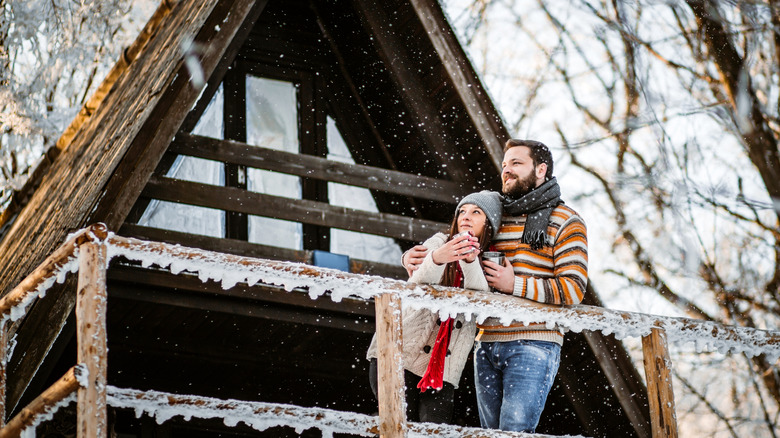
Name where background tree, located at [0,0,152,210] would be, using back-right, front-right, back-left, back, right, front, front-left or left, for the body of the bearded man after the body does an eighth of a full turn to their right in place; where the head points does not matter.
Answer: front-right

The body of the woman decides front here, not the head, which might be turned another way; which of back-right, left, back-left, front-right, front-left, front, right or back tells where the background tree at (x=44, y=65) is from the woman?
back-right

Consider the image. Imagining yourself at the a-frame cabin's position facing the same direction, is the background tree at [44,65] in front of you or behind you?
behind

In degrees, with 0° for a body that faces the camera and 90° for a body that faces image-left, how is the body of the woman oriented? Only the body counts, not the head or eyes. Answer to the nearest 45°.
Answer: approximately 0°
